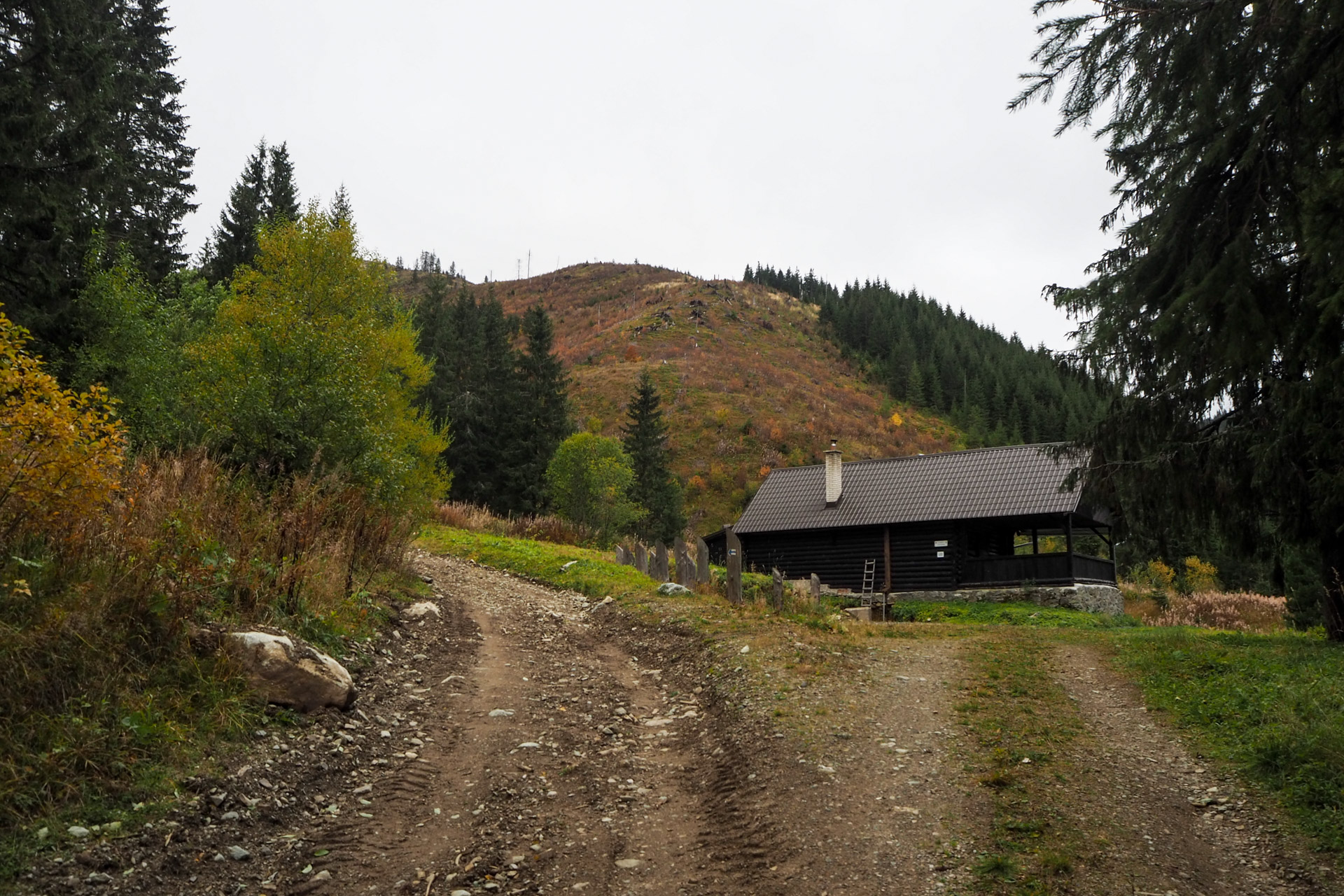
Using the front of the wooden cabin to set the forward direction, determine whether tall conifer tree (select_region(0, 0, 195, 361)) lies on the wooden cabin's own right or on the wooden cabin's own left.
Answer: on the wooden cabin's own right

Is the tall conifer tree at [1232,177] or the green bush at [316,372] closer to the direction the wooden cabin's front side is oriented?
the tall conifer tree

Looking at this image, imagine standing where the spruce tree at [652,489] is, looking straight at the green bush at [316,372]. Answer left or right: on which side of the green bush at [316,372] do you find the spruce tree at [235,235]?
right

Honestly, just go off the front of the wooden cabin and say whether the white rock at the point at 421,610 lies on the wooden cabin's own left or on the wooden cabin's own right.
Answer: on the wooden cabin's own right

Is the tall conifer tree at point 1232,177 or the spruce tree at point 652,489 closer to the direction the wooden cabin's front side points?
the tall conifer tree

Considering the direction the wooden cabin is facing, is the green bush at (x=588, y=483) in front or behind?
behind

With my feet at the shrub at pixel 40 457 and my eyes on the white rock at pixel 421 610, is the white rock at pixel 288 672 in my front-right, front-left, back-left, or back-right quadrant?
front-right

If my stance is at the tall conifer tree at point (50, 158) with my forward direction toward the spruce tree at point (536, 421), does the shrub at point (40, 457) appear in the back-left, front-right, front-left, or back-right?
back-right

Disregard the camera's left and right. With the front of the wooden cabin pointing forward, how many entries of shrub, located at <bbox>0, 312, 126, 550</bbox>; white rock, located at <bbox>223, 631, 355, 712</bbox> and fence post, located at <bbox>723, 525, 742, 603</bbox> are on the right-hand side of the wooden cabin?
3

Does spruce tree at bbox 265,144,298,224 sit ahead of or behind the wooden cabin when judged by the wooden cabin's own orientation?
behind

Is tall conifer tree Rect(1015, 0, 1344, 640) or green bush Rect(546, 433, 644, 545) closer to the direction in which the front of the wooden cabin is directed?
the tall conifer tree
